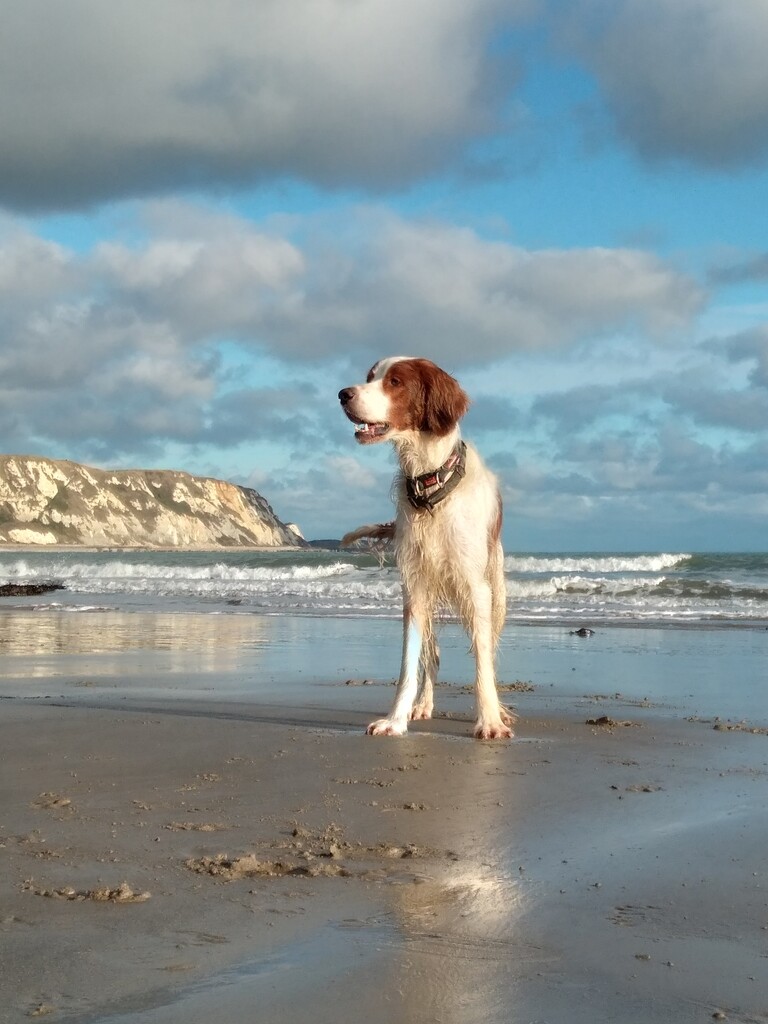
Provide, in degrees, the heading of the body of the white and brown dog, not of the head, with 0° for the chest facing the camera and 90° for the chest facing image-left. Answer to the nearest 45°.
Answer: approximately 0°

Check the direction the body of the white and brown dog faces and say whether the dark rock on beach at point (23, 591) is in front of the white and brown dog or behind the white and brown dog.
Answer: behind
